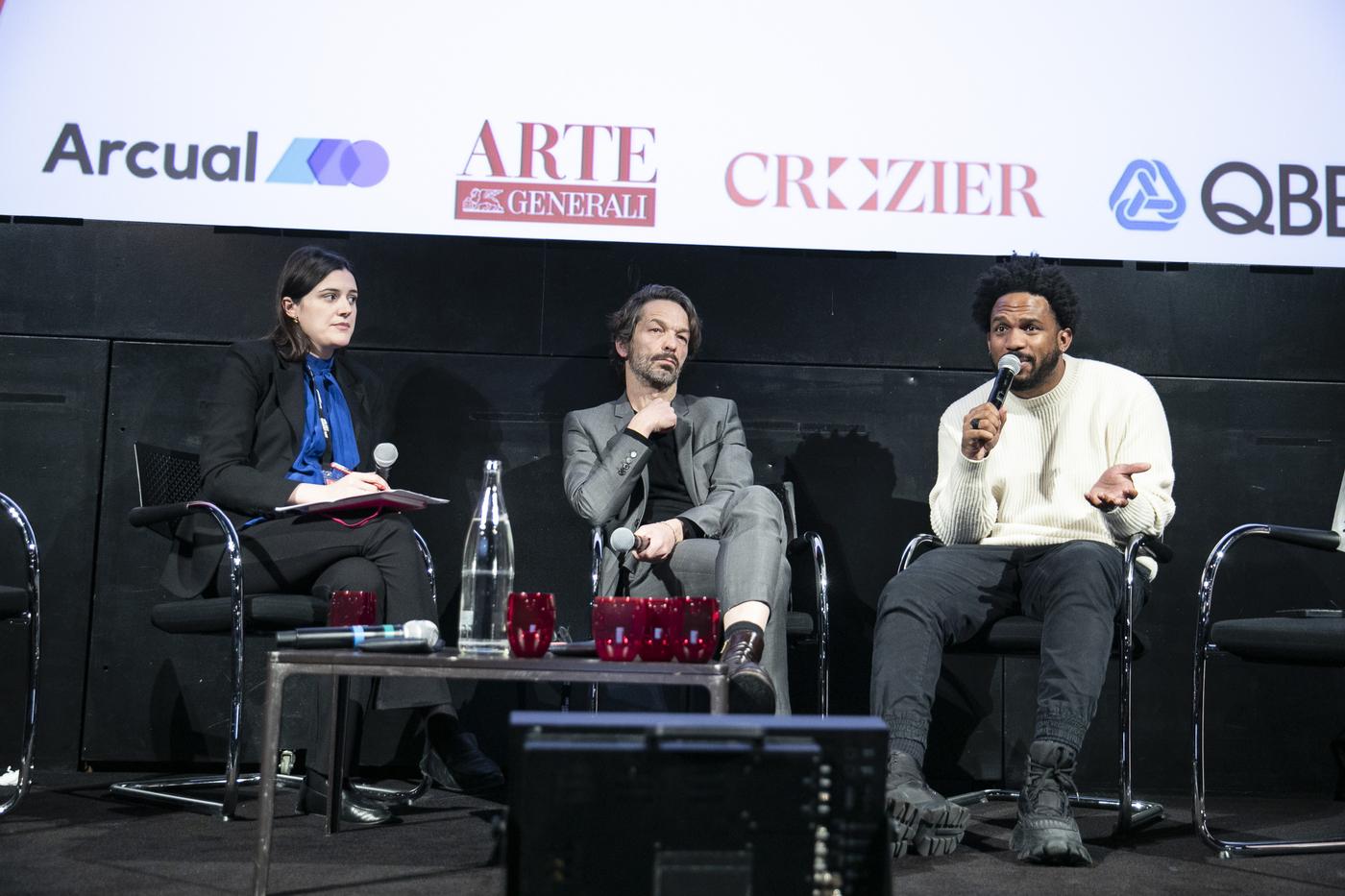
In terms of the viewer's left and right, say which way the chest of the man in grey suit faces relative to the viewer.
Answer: facing the viewer and to the right of the viewer

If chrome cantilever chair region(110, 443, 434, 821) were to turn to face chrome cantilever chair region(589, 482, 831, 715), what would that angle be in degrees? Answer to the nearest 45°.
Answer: approximately 45° to its left

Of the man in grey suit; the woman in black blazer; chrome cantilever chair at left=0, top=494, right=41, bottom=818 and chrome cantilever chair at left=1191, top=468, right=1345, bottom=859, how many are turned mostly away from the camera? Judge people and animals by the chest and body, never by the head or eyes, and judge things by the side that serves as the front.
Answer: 0

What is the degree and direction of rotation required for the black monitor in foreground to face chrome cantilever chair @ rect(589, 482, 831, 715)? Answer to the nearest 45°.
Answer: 0° — it already faces it

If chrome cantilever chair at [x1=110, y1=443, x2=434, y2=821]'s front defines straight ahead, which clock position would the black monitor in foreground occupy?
The black monitor in foreground is roughly at 1 o'clock from the chrome cantilever chair.

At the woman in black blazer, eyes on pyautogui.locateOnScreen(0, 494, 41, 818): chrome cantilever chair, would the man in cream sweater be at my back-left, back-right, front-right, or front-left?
back-left

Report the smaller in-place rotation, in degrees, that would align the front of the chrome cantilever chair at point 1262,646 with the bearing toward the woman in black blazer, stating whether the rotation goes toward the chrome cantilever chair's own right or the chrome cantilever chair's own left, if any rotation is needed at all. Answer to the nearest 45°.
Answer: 0° — it already faces them

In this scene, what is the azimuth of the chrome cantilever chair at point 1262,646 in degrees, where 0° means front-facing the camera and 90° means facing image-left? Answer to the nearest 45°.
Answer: approximately 90°

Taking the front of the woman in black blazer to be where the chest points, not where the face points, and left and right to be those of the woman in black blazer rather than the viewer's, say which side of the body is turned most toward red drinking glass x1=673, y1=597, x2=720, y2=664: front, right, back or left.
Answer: front

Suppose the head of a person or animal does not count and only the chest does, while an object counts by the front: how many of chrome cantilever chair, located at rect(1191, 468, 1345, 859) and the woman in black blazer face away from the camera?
0

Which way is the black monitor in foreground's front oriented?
away from the camera

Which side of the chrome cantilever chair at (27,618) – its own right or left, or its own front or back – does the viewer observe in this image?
right

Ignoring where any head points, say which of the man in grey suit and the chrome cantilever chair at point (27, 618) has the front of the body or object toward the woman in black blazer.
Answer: the chrome cantilever chair

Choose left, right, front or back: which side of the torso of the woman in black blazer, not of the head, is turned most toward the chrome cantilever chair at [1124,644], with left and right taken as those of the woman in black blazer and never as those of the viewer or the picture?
front

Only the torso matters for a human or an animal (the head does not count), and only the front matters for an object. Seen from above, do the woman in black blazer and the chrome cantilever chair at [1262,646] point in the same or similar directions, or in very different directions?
very different directions
